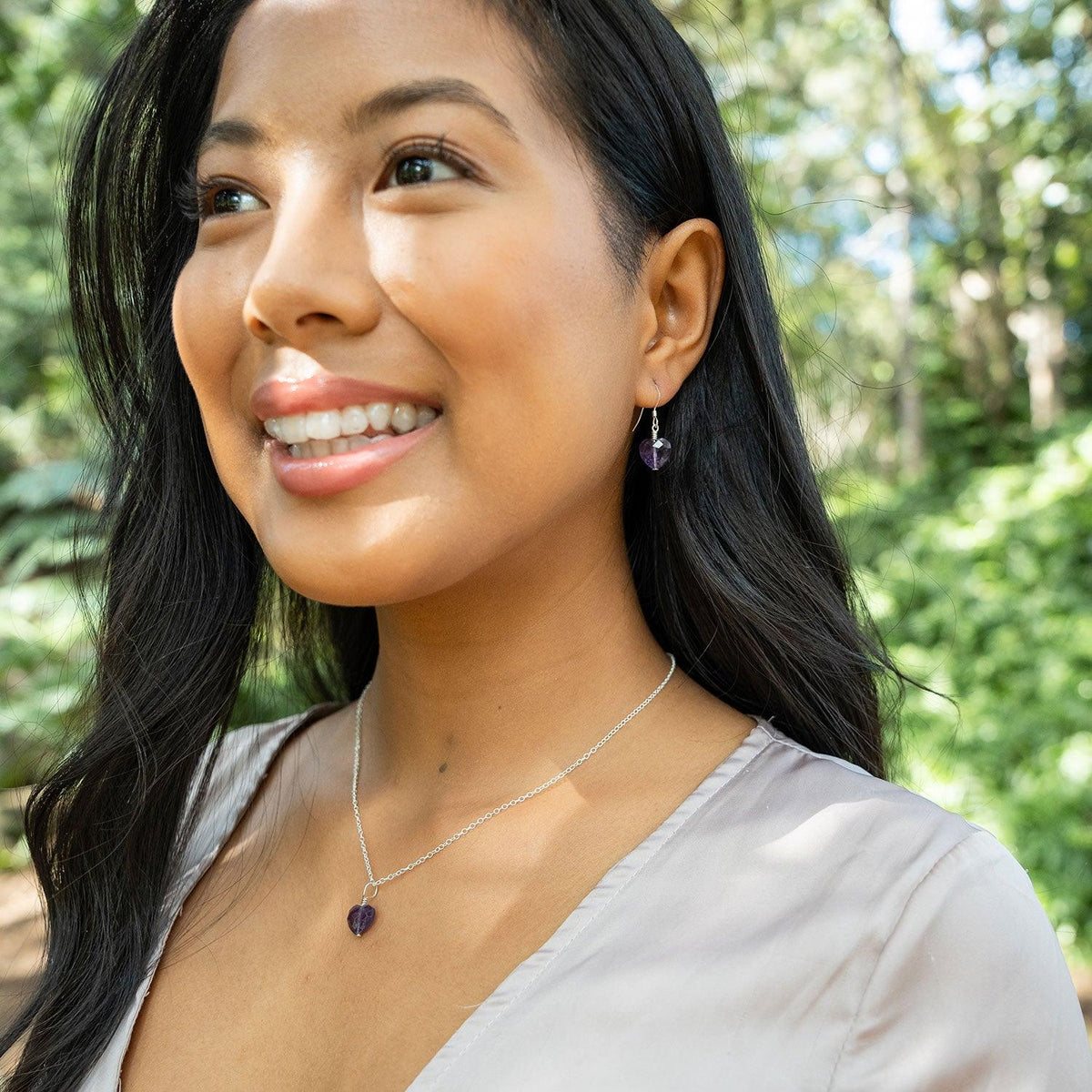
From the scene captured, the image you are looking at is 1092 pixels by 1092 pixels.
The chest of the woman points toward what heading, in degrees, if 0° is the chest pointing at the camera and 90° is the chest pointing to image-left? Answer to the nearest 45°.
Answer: approximately 45°
